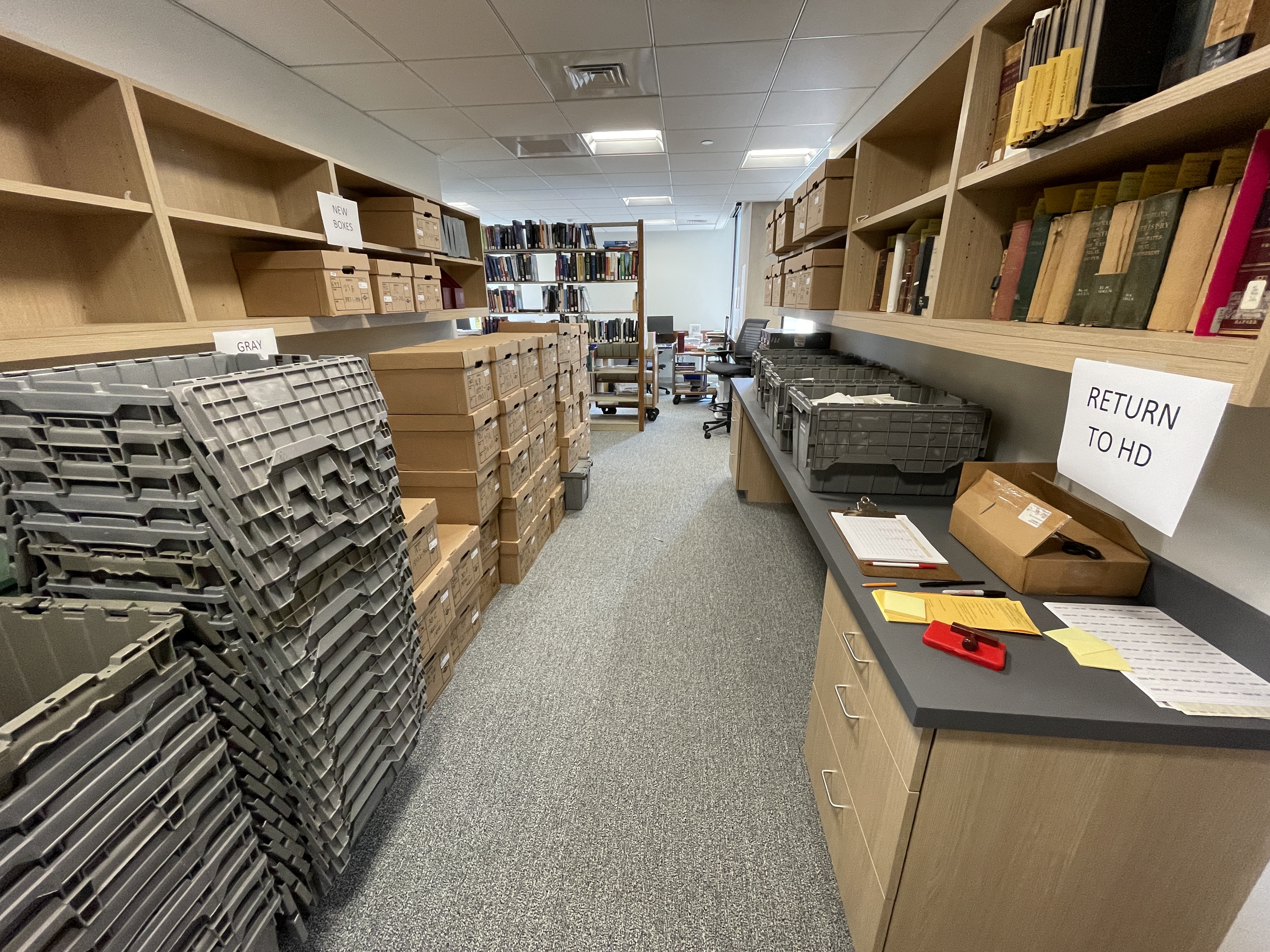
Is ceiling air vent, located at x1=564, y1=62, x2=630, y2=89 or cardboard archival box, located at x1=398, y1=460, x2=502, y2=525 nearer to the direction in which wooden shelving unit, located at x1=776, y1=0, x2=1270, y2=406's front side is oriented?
the cardboard archival box

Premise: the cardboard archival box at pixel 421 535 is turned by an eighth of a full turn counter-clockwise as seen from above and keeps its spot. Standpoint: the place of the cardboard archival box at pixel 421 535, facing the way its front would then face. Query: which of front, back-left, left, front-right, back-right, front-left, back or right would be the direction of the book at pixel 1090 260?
front-right

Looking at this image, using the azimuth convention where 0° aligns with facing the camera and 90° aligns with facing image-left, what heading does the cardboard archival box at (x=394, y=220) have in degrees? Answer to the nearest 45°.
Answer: approximately 315°

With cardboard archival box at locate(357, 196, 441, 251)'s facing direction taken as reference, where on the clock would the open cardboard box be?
The open cardboard box is roughly at 1 o'clock from the cardboard archival box.

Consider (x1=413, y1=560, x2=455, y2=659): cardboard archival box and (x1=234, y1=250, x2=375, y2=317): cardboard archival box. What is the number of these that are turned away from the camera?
0

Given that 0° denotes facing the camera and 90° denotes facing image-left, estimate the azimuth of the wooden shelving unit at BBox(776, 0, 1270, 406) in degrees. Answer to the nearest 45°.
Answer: approximately 45°

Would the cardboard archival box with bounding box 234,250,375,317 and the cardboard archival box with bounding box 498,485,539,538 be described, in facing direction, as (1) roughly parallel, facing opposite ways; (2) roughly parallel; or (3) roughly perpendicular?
roughly parallel

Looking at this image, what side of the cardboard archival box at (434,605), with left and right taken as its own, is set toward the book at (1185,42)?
front

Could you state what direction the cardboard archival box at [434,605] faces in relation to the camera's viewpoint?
facing the viewer and to the right of the viewer

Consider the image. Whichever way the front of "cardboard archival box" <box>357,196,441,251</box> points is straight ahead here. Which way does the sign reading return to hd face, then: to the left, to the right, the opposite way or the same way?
the opposite way

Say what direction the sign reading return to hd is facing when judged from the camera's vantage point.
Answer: facing the viewer and to the left of the viewer

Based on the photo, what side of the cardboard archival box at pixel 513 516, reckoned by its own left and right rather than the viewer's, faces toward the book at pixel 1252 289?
front

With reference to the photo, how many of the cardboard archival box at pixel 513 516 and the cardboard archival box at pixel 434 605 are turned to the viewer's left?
0

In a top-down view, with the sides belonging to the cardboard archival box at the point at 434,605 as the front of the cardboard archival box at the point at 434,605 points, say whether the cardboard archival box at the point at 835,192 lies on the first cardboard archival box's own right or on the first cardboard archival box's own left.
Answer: on the first cardboard archival box's own left

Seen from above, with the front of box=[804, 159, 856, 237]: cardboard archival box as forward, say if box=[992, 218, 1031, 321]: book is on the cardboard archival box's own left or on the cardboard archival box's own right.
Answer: on the cardboard archival box's own left

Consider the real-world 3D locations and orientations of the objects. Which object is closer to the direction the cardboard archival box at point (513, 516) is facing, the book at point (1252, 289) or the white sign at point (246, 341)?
the book

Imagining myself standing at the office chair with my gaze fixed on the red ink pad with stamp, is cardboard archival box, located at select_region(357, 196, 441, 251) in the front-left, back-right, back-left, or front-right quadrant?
front-right
